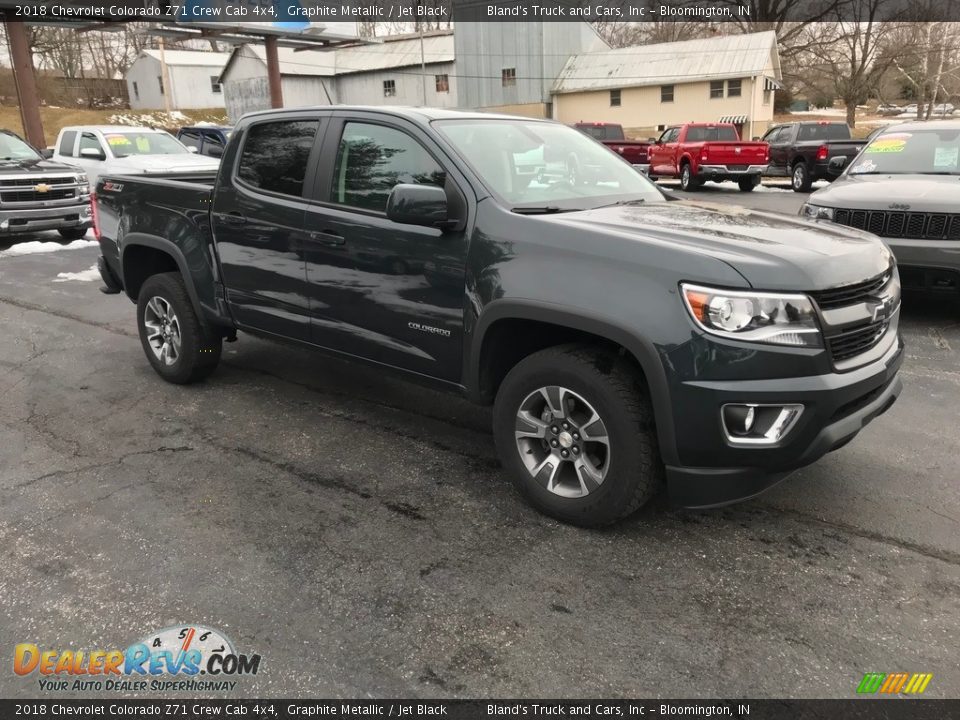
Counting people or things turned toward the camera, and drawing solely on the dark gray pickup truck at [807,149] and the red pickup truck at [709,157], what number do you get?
0

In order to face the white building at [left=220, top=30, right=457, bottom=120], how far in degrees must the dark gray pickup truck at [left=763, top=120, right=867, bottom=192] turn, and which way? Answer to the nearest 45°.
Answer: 0° — it already faces it

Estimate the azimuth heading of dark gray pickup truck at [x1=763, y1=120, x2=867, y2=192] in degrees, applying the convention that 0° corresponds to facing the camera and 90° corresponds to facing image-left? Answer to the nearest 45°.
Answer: approximately 135°

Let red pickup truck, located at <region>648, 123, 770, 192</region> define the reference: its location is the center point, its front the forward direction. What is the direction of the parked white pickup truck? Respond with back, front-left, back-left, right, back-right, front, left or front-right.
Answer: left

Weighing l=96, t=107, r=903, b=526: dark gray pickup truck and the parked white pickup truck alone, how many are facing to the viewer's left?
0

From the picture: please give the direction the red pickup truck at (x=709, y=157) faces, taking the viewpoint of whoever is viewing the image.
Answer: facing away from the viewer and to the left of the viewer

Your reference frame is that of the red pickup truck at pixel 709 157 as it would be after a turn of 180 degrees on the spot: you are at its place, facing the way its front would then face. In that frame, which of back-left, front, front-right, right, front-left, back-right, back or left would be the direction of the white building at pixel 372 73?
back

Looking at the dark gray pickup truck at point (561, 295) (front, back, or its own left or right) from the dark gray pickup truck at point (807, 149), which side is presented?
left

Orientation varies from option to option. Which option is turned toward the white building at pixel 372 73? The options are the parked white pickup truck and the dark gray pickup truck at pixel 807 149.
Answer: the dark gray pickup truck

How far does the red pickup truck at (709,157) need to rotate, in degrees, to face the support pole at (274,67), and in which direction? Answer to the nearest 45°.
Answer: approximately 45° to its left

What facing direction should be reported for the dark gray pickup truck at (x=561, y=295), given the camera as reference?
facing the viewer and to the right of the viewer

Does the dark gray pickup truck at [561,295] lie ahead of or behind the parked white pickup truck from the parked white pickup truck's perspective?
ahead
